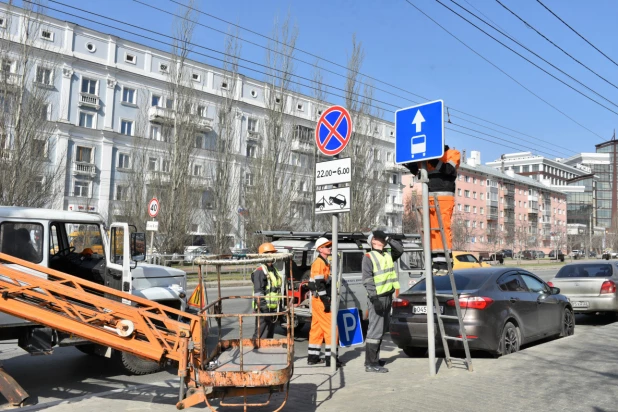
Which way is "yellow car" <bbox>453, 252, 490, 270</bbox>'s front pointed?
to the viewer's right

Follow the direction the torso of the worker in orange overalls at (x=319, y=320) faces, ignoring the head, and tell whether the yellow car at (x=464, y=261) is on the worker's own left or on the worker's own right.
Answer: on the worker's own left

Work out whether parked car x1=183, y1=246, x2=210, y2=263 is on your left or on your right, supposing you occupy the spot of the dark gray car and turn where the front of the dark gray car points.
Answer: on your left

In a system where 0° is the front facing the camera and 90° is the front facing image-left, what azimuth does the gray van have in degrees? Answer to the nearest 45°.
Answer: approximately 225°

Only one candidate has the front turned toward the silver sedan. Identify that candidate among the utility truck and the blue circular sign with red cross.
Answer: the utility truck

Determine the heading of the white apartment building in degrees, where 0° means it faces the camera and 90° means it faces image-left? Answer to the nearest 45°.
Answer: approximately 315°

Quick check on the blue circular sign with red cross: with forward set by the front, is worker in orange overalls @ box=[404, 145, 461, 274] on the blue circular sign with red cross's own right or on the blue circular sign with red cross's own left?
on the blue circular sign with red cross's own left

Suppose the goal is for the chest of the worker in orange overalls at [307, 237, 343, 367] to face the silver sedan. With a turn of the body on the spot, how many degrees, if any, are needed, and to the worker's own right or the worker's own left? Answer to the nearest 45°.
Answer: approximately 45° to the worker's own left

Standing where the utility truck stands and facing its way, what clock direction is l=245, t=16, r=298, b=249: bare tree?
The bare tree is roughly at 10 o'clock from the utility truck.

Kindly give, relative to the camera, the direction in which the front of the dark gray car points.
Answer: facing away from the viewer and to the right of the viewer
